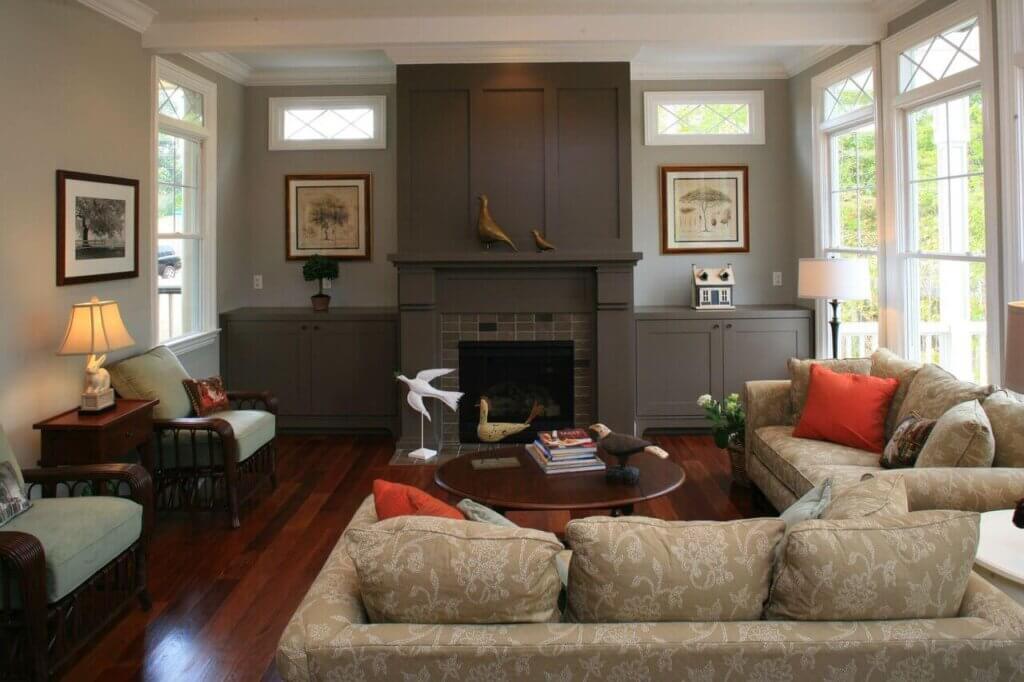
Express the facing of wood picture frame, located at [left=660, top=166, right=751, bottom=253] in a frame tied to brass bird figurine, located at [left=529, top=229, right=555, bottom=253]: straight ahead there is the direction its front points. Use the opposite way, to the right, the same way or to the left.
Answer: to the left

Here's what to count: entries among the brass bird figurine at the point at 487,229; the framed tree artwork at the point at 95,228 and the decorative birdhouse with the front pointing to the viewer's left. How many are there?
1

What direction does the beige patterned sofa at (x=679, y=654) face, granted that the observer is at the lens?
facing away from the viewer

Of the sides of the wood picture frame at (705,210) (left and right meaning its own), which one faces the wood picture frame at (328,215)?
right

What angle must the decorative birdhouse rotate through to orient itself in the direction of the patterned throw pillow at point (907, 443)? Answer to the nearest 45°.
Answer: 0° — it already faces it

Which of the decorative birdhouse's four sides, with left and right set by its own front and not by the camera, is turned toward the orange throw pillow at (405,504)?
front

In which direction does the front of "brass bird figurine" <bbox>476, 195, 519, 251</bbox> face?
to the viewer's left

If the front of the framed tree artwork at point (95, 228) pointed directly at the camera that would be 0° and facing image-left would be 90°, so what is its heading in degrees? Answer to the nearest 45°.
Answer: approximately 315°

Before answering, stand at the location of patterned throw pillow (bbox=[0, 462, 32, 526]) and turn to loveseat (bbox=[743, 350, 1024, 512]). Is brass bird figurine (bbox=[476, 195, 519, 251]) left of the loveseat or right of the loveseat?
left

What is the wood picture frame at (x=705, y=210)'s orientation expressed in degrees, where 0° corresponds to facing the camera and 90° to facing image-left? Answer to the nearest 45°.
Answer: approximately 0°

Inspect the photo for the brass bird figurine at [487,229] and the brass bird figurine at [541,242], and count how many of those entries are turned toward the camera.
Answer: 0

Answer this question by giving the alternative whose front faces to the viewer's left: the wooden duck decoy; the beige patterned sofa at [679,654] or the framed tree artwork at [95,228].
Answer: the wooden duck decoy

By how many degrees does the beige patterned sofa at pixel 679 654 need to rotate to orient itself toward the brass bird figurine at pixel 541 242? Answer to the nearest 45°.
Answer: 0° — it already faces it

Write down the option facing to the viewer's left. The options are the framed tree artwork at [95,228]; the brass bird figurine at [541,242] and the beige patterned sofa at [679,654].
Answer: the brass bird figurine
